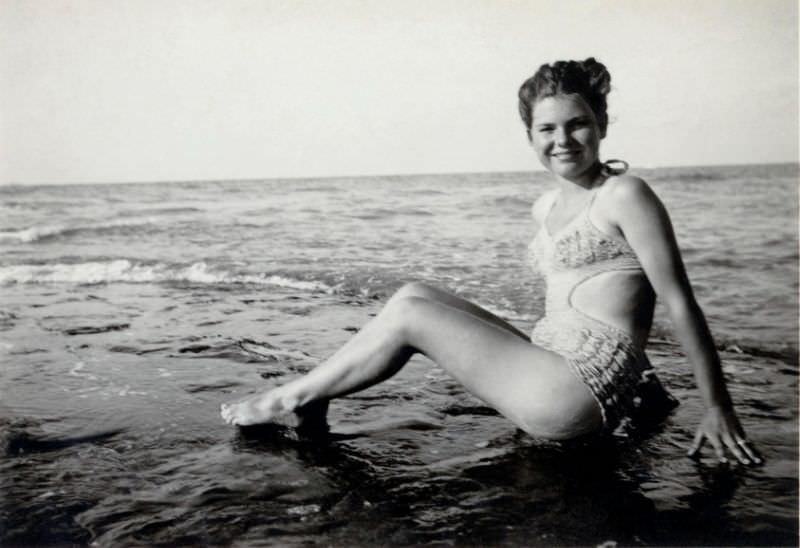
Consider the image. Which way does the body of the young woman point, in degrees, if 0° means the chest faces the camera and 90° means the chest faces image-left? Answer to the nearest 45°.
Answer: approximately 45°

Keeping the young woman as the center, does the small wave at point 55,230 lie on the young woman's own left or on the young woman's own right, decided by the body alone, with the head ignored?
on the young woman's own right

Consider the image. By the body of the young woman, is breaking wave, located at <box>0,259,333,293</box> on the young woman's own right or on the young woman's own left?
on the young woman's own right
